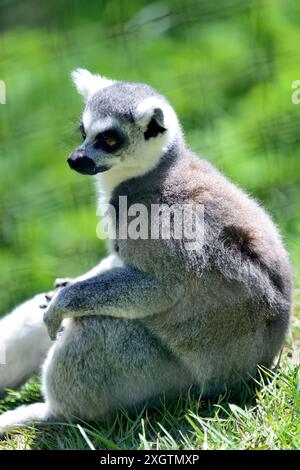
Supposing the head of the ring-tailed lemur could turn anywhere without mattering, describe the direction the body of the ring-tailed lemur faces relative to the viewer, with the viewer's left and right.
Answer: facing to the left of the viewer
